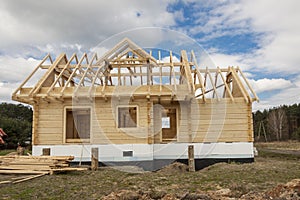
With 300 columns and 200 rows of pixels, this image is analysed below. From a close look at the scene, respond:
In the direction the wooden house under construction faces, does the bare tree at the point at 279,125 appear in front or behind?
behind

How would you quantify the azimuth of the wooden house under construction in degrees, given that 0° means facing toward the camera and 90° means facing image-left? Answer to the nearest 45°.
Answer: approximately 0°
